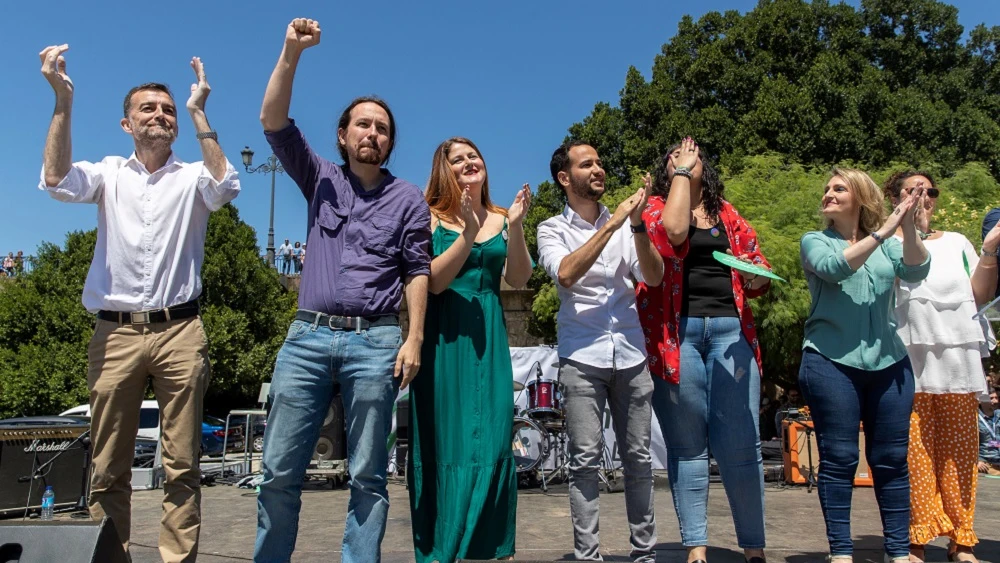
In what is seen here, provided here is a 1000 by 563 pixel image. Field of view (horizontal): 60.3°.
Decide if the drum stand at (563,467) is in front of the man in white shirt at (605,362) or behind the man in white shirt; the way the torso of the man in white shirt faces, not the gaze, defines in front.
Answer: behind

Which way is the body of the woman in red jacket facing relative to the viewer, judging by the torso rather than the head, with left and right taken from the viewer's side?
facing the viewer

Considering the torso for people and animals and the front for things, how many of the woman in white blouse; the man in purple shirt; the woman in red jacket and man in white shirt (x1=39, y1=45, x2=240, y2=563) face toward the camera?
4

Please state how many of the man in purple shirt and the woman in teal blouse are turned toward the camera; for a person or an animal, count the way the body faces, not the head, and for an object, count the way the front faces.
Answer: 2

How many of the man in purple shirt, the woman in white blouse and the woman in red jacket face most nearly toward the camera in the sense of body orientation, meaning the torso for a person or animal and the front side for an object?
3

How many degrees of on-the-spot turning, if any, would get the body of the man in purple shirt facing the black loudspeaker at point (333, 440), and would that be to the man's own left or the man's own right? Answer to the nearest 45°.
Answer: approximately 180°

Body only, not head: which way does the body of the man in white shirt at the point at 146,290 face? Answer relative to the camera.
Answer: toward the camera

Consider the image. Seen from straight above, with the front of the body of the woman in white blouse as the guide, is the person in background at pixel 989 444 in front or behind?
behind

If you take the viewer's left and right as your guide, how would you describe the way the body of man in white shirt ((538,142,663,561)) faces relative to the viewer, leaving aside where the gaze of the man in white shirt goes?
facing the viewer and to the right of the viewer

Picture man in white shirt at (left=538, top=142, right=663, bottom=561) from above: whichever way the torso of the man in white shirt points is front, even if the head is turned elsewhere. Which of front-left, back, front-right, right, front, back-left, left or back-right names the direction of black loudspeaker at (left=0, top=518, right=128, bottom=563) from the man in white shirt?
right

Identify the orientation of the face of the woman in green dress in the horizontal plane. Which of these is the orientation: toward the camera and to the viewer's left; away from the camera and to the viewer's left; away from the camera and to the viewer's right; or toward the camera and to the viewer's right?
toward the camera and to the viewer's right

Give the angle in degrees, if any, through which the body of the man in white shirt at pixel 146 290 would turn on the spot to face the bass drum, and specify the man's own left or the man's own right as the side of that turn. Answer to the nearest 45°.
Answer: approximately 135° to the man's own left

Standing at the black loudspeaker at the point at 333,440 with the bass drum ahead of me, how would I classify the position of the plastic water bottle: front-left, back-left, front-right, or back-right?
back-right

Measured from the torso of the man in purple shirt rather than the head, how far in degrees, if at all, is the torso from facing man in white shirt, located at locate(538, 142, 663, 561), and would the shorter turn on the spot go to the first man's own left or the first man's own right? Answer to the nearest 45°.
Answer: approximately 90° to the first man's own left
